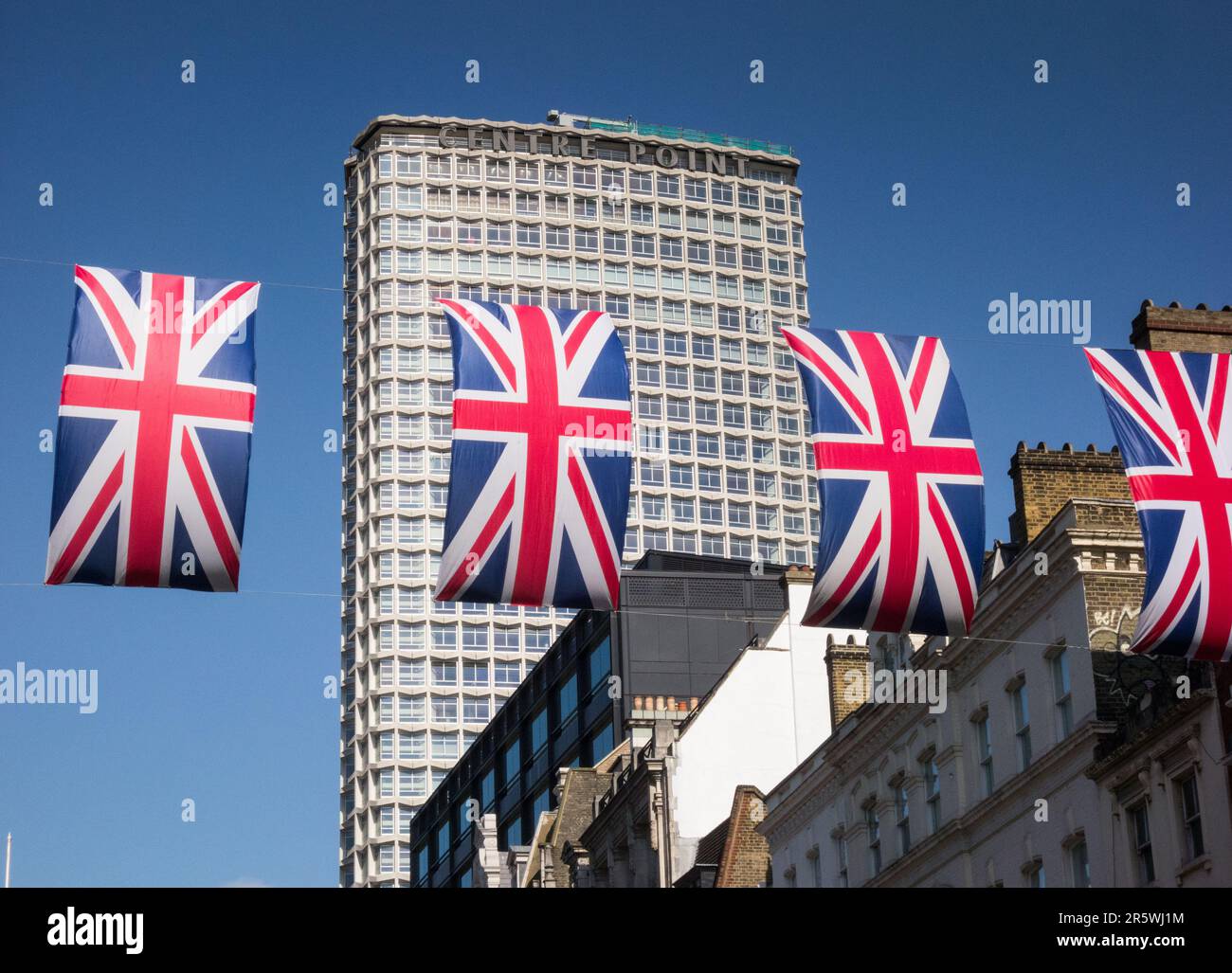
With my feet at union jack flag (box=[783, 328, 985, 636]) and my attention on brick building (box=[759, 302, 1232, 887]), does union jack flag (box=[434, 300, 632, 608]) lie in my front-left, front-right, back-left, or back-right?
back-left

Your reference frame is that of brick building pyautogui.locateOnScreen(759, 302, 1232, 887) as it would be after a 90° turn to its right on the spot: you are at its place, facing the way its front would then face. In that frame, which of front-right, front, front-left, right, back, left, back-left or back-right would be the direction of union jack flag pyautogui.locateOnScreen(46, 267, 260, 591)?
left

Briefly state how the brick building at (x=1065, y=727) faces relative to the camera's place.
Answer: facing the viewer and to the left of the viewer

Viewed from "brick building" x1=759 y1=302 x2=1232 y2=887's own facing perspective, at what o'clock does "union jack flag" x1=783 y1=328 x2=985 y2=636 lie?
The union jack flag is roughly at 11 o'clock from the brick building.

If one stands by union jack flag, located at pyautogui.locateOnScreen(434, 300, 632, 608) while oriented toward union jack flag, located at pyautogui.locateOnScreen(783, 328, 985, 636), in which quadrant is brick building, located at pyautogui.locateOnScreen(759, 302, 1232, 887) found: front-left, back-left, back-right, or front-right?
front-left

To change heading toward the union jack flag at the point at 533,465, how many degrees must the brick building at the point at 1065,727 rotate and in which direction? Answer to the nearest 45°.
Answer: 0° — it already faces it

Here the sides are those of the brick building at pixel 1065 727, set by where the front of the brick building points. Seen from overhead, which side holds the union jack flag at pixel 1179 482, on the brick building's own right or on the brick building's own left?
on the brick building's own left
